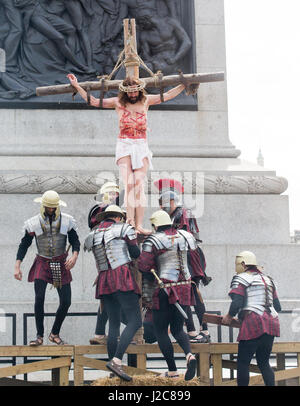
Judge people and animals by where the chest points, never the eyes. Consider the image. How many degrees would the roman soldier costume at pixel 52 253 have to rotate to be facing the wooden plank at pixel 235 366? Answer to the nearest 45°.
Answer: approximately 90° to its left

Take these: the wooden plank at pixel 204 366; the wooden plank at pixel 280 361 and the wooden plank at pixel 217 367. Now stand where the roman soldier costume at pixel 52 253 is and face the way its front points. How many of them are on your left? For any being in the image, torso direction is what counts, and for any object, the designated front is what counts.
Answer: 3

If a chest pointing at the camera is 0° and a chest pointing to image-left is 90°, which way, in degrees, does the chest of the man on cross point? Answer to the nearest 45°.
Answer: approximately 0°

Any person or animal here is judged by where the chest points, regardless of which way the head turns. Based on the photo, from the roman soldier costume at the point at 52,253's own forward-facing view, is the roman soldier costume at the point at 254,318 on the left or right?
on its left

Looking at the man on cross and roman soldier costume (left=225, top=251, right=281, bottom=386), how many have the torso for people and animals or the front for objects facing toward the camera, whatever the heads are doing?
1

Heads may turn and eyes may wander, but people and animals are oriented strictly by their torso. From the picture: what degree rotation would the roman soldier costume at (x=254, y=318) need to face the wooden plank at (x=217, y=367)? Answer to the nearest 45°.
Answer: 0° — it already faces it

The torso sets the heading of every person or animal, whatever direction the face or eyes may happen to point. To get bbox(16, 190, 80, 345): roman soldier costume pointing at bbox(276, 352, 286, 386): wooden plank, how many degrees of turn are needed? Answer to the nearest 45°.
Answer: approximately 90° to its left
